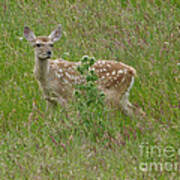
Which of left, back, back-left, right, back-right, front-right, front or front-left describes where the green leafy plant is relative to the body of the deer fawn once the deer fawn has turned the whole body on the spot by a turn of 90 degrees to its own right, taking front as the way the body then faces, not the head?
back

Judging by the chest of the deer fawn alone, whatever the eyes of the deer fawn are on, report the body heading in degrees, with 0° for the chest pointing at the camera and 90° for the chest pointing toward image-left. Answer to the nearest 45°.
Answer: approximately 90°
